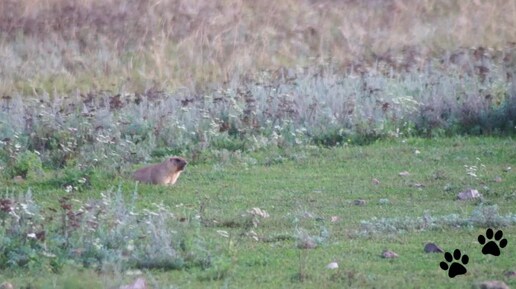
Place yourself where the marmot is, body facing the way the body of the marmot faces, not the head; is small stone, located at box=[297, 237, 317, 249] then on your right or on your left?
on your right

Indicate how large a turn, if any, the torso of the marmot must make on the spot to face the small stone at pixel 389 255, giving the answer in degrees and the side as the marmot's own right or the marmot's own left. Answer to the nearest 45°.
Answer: approximately 45° to the marmot's own right

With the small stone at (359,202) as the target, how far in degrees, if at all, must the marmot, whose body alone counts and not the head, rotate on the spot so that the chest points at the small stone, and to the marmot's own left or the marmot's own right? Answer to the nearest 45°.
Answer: approximately 45° to the marmot's own right

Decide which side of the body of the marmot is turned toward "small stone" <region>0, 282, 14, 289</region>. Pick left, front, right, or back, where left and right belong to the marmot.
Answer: right

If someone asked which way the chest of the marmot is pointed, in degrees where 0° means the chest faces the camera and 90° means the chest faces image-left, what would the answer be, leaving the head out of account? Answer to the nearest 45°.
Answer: approximately 270°

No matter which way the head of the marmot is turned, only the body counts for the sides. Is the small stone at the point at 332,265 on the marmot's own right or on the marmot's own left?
on the marmot's own right
